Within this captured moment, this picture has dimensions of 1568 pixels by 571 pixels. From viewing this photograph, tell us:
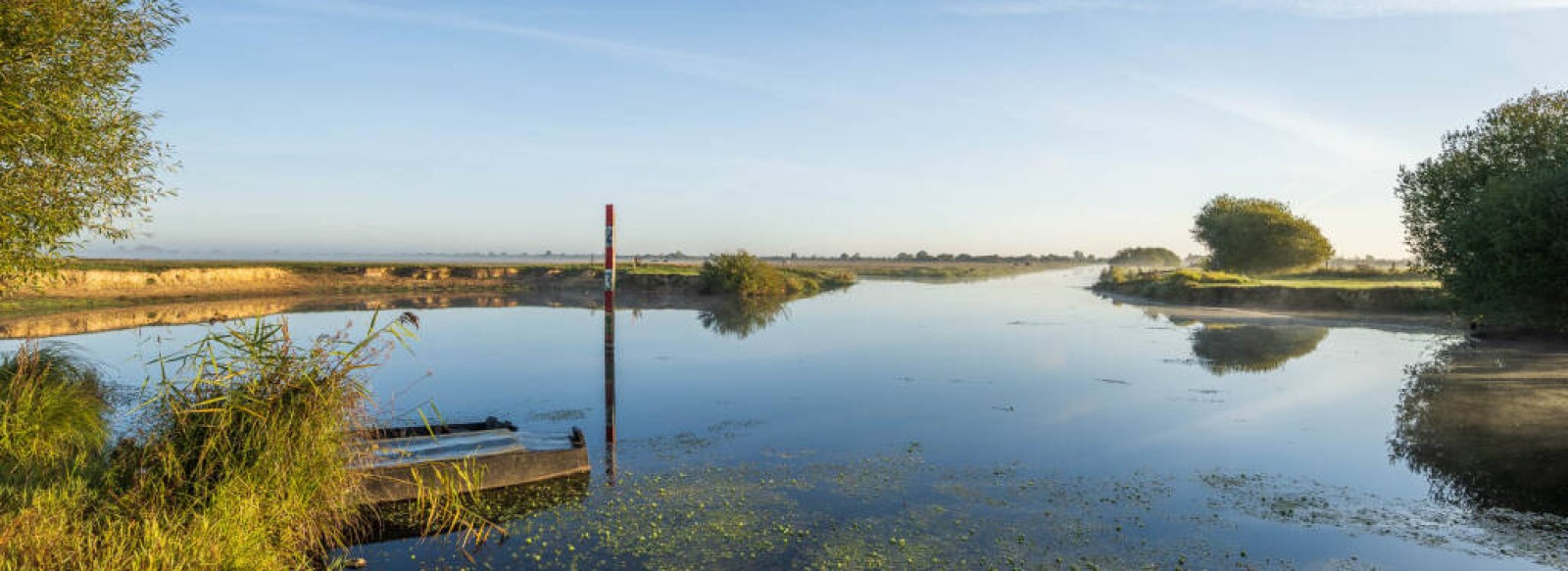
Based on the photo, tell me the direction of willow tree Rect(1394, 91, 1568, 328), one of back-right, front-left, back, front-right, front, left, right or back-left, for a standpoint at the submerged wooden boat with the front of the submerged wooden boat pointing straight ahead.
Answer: front

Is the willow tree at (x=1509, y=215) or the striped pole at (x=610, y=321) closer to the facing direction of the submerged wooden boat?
the willow tree

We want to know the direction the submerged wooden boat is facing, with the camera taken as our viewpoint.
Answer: facing to the right of the viewer

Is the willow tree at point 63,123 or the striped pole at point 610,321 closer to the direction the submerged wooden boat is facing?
the striped pole

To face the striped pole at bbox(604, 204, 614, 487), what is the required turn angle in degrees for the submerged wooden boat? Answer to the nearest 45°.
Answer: approximately 45° to its left

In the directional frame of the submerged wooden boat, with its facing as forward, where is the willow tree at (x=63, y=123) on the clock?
The willow tree is roughly at 7 o'clock from the submerged wooden boat.
